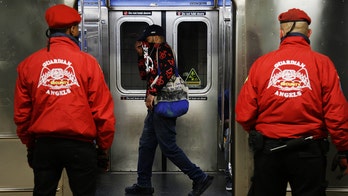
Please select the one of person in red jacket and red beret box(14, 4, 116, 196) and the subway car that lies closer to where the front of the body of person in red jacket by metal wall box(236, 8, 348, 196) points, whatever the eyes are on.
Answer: the subway car

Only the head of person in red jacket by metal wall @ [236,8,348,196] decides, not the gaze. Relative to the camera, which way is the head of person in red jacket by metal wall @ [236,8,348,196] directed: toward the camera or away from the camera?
away from the camera

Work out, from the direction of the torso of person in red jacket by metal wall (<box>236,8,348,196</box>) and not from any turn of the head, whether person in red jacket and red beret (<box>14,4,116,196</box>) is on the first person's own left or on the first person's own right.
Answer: on the first person's own left

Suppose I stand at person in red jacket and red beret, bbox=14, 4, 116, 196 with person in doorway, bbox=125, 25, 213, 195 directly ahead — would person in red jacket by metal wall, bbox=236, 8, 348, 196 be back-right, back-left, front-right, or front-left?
front-right

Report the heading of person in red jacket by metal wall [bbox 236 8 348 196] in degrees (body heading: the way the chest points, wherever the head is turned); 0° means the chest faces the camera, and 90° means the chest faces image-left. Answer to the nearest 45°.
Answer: approximately 180°

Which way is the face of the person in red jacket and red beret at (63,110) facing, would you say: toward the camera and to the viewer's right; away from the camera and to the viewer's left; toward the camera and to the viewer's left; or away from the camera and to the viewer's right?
away from the camera and to the viewer's right
